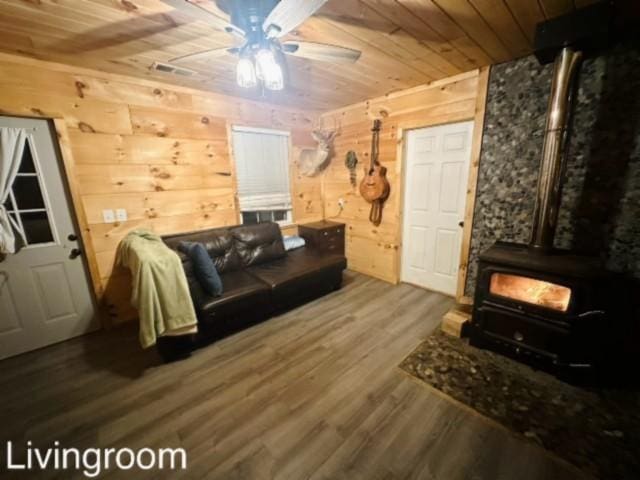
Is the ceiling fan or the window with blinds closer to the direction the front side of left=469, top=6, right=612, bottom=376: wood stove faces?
the ceiling fan

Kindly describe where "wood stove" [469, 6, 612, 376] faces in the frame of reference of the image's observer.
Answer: facing the viewer and to the left of the viewer

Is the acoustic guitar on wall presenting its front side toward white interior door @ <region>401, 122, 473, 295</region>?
no

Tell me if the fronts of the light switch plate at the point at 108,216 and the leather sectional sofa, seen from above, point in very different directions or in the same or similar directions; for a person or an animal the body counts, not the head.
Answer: same or similar directions

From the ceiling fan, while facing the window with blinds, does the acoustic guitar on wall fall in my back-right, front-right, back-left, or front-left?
front-right

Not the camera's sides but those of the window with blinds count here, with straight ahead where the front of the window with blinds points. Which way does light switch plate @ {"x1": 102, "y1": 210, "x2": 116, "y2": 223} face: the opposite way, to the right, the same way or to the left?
the same way

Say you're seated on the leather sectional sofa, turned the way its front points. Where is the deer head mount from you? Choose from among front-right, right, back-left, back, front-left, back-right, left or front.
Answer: left

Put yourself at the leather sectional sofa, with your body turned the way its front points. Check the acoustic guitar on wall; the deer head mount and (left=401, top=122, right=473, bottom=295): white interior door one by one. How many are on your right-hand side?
0

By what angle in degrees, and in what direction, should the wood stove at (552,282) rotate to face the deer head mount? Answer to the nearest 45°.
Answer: approximately 45° to its right

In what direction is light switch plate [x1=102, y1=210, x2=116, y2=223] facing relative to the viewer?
toward the camera

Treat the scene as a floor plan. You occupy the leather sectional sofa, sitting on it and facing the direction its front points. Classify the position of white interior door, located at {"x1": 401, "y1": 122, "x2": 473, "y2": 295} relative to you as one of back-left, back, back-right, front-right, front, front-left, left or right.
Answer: front-left

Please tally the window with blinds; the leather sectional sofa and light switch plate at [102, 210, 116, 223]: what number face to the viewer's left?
0

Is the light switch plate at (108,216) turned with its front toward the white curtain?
no

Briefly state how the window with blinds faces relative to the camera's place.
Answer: facing the viewer and to the right of the viewer

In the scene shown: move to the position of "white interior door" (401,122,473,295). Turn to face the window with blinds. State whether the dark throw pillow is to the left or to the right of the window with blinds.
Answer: left

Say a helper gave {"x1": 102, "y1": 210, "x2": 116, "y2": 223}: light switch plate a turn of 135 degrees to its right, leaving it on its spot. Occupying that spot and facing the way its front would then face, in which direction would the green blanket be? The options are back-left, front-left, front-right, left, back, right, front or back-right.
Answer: back-left

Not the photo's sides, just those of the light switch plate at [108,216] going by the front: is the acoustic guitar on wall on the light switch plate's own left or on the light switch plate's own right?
on the light switch plate's own left
